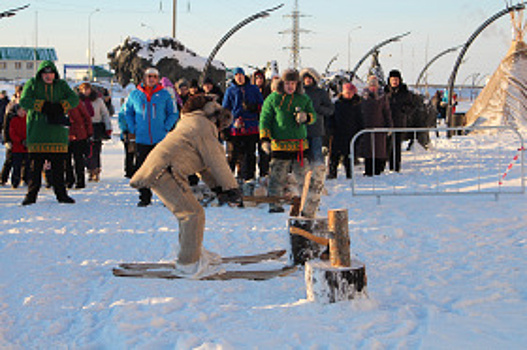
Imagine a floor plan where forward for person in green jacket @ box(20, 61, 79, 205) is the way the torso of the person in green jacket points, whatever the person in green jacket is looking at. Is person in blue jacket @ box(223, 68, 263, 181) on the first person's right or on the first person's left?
on the first person's left

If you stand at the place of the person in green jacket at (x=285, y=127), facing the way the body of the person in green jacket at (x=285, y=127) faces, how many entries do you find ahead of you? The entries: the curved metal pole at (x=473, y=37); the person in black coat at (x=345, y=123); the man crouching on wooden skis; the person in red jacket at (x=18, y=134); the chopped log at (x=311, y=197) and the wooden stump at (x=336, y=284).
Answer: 3

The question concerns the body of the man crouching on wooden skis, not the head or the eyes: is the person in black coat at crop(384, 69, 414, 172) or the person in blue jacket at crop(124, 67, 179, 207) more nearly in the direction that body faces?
the person in black coat

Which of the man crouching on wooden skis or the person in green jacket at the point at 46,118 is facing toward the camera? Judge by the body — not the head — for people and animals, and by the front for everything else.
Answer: the person in green jacket

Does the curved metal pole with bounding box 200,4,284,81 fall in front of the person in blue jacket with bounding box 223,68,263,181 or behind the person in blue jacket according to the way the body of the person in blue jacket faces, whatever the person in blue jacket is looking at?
behind

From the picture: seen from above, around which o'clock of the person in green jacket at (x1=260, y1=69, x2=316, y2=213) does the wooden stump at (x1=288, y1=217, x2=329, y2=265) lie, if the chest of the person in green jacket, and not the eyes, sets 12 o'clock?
The wooden stump is roughly at 12 o'clock from the person in green jacket.

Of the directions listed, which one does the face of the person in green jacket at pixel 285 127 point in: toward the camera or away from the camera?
toward the camera

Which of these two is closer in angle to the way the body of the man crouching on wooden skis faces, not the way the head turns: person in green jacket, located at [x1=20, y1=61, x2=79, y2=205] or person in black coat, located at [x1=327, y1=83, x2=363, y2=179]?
the person in black coat

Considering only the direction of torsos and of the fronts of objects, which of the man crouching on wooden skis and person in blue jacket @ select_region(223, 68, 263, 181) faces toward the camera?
the person in blue jacket

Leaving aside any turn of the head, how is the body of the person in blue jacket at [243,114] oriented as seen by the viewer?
toward the camera

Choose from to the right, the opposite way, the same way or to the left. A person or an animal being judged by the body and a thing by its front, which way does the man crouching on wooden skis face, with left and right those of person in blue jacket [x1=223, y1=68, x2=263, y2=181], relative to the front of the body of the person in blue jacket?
to the left

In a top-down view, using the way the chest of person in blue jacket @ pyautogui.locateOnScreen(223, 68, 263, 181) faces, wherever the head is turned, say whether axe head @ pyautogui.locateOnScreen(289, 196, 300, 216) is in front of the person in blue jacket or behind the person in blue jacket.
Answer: in front

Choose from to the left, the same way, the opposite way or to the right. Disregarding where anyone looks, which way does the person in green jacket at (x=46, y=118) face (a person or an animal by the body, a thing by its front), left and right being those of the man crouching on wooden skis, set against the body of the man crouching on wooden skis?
to the right

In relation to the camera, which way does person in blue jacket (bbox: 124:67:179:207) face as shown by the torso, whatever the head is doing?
toward the camera

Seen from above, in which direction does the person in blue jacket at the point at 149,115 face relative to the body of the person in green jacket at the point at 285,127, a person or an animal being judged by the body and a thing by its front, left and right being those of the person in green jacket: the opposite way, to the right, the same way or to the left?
the same way

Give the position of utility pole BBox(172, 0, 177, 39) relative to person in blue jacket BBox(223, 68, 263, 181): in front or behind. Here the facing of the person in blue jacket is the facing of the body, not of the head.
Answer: behind

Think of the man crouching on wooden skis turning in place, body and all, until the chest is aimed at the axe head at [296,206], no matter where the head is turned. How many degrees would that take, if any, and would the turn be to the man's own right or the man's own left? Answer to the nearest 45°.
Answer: approximately 45° to the man's own left

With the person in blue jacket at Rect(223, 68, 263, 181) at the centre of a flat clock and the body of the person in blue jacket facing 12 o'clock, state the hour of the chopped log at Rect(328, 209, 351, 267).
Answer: The chopped log is roughly at 12 o'clock from the person in blue jacket.

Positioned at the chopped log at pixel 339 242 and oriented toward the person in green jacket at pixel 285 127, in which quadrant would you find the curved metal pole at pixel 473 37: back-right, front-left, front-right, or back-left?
front-right

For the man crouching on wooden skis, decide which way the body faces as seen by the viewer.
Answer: to the viewer's right

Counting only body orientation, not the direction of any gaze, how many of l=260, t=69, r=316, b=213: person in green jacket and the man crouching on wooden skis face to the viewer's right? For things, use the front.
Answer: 1

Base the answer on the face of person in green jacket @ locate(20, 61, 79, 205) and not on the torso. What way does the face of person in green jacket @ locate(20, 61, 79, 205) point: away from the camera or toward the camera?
toward the camera
